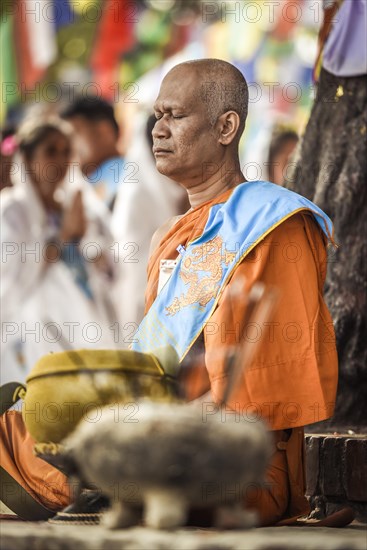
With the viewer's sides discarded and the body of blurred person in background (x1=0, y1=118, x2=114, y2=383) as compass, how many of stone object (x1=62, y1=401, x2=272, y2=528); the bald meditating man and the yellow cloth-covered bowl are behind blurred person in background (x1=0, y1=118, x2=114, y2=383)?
0

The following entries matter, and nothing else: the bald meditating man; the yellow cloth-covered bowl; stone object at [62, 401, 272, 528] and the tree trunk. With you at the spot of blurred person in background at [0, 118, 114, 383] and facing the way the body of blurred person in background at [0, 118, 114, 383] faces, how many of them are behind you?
0

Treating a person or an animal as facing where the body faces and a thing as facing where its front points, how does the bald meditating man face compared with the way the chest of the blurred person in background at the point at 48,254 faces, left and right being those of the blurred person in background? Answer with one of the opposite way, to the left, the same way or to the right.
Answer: to the right

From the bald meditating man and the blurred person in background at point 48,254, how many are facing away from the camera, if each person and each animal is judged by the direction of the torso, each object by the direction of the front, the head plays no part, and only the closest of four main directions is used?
0

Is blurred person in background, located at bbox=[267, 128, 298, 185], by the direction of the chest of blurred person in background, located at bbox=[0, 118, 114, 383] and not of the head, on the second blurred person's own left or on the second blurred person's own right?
on the second blurred person's own left

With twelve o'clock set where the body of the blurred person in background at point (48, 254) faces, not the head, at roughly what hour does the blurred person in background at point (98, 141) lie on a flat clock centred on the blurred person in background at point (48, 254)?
the blurred person in background at point (98, 141) is roughly at 8 o'clock from the blurred person in background at point (48, 254).

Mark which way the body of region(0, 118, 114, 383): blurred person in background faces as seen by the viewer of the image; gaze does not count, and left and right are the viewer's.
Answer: facing the viewer and to the right of the viewer

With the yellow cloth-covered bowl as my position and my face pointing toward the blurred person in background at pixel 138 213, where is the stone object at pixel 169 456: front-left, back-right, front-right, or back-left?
back-right

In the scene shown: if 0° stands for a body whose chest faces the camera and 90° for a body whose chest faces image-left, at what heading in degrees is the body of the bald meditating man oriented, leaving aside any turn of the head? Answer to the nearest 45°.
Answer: approximately 45°

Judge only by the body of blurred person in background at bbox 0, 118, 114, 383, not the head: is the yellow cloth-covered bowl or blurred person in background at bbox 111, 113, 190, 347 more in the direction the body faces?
the yellow cloth-covered bowl

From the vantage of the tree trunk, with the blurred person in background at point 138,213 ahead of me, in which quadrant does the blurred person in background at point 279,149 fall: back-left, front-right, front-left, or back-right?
front-right

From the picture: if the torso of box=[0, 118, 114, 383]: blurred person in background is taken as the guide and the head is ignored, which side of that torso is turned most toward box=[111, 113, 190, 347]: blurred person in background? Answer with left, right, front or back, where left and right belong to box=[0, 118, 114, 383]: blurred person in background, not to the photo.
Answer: left

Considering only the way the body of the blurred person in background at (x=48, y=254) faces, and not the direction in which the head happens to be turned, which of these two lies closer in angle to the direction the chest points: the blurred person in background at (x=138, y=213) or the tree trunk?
the tree trunk

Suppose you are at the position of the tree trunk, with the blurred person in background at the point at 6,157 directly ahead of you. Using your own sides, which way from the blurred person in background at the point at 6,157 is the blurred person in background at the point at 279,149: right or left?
right

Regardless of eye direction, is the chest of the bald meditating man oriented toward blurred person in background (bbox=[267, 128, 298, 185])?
no
